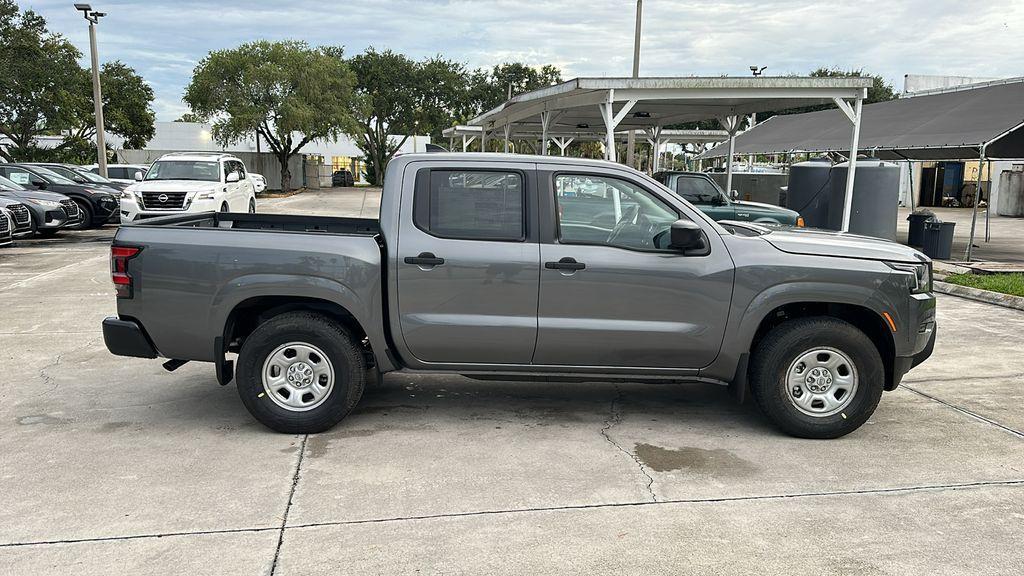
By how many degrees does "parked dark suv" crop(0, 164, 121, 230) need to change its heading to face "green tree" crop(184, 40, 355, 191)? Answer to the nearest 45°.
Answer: approximately 90° to its left

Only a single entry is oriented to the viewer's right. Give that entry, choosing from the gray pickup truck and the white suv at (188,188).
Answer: the gray pickup truck

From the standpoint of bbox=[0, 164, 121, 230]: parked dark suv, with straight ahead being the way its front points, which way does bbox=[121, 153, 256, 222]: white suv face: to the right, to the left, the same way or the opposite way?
to the right

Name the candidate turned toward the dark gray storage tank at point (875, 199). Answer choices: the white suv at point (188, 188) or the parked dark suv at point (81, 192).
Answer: the parked dark suv

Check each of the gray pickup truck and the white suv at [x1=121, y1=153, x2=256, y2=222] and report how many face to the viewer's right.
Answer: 1

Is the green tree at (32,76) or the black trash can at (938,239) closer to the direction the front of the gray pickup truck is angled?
the black trash can

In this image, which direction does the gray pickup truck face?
to the viewer's right

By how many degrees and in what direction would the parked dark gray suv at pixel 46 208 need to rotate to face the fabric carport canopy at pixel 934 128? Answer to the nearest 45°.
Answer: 0° — it already faces it

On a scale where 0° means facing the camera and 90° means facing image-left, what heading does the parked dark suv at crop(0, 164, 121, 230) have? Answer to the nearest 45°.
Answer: approximately 315°

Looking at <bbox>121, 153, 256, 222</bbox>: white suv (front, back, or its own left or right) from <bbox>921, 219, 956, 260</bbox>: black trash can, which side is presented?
left
